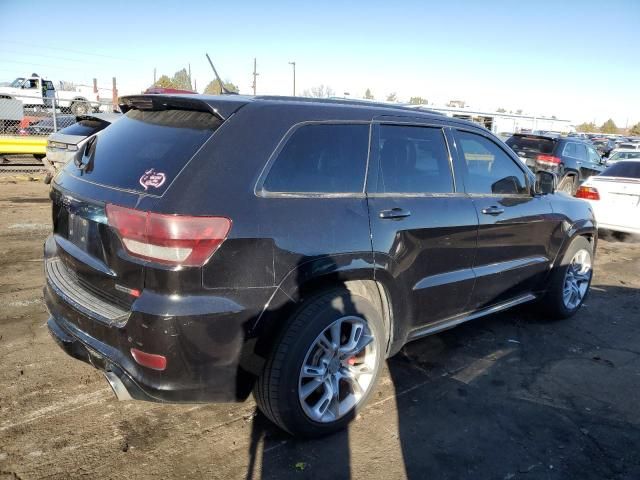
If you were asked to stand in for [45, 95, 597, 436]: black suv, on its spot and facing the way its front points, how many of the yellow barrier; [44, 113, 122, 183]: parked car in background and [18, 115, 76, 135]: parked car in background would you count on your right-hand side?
0

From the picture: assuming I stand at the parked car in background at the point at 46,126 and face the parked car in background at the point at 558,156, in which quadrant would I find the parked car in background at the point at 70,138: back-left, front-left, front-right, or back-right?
front-right

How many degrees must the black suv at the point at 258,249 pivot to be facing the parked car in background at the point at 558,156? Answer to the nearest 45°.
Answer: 0° — it already faces it

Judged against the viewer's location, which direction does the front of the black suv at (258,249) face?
facing away from the viewer and to the right of the viewer

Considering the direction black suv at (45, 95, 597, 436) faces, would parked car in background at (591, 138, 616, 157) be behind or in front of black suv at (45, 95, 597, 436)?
in front

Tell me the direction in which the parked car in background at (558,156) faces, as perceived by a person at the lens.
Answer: facing away from the viewer and to the right of the viewer

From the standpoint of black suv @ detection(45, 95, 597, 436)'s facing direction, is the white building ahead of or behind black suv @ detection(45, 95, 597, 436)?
ahead

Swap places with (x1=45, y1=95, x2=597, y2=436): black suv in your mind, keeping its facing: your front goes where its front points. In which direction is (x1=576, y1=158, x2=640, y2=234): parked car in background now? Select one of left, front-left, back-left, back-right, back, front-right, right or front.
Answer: front

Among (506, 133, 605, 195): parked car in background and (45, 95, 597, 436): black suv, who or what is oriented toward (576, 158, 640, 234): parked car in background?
the black suv

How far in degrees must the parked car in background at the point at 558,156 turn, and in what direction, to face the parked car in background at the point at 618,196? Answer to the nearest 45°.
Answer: approximately 135° to its right

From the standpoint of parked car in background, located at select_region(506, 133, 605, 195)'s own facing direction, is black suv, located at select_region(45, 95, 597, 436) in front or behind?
behind

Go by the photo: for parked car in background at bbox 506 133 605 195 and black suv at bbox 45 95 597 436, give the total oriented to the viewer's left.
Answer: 0

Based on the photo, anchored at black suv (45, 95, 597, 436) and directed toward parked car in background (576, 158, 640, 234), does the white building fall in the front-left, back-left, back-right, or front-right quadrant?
front-left

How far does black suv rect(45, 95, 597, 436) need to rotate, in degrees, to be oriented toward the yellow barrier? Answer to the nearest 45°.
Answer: approximately 90° to its left

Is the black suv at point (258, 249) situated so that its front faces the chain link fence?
no
